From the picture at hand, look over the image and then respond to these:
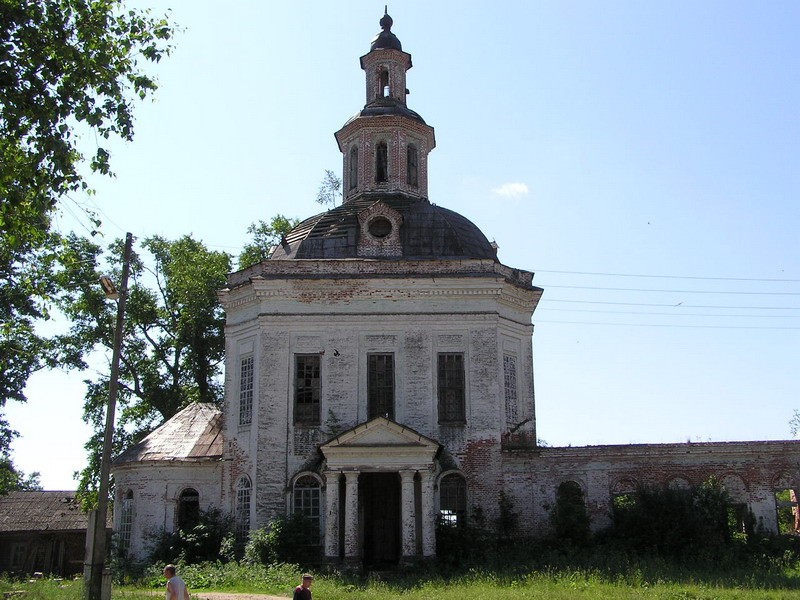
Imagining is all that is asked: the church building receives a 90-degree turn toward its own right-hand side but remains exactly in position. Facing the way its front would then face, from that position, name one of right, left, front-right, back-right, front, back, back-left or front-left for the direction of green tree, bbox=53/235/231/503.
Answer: front-right

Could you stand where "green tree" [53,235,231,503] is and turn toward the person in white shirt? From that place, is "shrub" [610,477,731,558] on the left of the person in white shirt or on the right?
left

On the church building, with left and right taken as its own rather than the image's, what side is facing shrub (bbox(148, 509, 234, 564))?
right

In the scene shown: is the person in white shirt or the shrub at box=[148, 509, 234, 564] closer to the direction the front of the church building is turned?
the person in white shirt

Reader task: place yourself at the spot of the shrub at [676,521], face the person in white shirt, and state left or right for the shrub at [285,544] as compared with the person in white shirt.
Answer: right

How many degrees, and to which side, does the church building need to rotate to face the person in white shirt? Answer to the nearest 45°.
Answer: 0° — it already faces them

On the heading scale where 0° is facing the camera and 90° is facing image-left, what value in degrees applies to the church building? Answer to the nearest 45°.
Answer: approximately 0°
